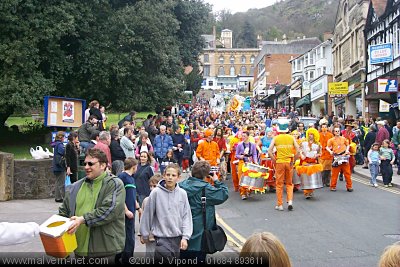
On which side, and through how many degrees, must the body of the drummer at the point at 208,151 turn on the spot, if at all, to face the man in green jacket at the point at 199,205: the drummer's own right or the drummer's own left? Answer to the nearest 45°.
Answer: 0° — they already face them

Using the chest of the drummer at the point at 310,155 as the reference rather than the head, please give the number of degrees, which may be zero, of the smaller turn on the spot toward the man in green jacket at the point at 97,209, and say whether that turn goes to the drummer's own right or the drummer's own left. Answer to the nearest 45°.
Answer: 0° — they already face them

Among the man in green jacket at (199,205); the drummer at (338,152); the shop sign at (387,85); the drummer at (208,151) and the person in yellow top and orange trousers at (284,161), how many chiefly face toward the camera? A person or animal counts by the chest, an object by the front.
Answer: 3

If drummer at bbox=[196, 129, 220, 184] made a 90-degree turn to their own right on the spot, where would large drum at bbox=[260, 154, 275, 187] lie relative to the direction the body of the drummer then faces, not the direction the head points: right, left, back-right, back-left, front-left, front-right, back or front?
back

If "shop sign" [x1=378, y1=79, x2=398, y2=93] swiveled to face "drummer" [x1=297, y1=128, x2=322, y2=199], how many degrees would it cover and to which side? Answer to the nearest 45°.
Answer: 0° — it already faces them

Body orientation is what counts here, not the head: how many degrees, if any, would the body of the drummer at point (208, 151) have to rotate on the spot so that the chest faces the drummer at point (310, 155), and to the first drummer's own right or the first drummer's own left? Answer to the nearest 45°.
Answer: approximately 90° to the first drummer's own left

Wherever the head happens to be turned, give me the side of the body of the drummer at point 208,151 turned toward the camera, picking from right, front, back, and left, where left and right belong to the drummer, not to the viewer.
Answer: front

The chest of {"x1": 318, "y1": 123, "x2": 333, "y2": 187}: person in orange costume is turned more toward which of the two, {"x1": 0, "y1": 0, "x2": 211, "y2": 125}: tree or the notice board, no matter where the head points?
the notice board

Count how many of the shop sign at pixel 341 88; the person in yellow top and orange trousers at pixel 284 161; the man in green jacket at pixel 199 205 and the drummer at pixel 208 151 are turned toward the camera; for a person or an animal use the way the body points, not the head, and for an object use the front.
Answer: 2

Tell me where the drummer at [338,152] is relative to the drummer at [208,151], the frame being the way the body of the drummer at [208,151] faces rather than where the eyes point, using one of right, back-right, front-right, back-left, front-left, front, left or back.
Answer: left

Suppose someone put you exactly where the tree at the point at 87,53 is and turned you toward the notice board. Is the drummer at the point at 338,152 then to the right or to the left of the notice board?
left
